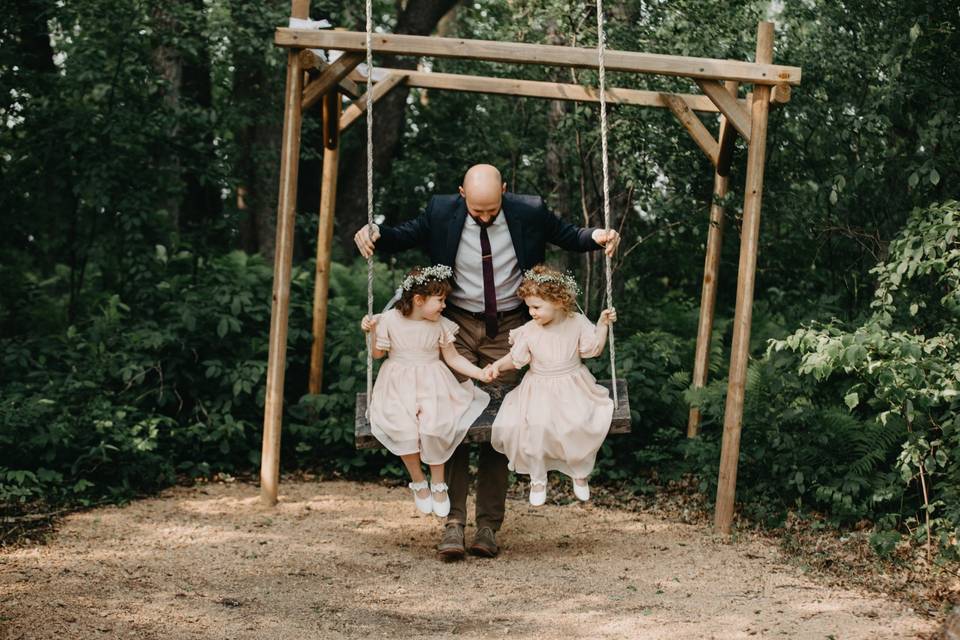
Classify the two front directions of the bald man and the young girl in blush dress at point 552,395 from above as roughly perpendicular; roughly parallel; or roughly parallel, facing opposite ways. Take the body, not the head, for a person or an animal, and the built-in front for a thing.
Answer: roughly parallel

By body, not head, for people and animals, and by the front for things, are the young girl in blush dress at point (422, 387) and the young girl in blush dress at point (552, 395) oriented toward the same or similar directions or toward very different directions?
same or similar directions

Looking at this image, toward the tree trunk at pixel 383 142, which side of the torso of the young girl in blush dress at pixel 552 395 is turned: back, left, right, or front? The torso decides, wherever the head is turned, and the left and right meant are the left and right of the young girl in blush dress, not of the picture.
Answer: back

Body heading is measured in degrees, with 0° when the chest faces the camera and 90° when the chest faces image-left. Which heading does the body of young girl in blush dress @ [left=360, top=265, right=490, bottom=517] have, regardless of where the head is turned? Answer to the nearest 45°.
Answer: approximately 0°

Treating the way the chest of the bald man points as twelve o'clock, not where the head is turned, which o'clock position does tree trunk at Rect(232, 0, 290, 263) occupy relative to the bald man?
The tree trunk is roughly at 5 o'clock from the bald man.

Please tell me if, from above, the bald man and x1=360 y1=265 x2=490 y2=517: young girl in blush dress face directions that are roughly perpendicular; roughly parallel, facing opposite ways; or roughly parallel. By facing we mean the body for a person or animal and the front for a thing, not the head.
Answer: roughly parallel

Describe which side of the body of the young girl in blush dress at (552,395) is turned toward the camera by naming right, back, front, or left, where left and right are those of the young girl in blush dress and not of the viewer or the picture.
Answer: front

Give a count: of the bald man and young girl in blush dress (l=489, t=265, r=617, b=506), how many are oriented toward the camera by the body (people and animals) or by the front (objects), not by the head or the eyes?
2

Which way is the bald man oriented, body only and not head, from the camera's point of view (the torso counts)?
toward the camera

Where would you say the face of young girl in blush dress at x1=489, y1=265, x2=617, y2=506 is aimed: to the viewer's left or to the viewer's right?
to the viewer's left

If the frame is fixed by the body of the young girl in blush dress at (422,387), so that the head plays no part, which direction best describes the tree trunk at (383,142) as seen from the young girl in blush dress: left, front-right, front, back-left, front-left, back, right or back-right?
back
